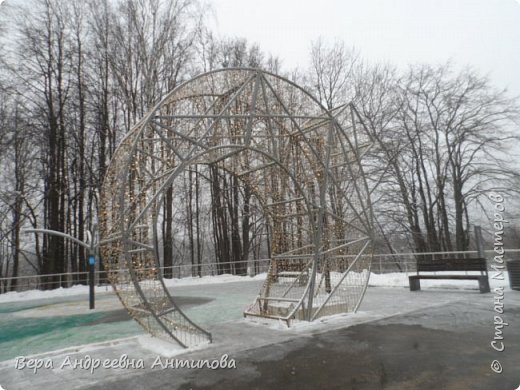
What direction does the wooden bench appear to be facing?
toward the camera

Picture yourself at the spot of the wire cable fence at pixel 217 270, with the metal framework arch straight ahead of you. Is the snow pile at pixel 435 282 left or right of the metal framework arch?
left

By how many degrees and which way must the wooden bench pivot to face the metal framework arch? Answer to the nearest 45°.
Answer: approximately 45° to its right
